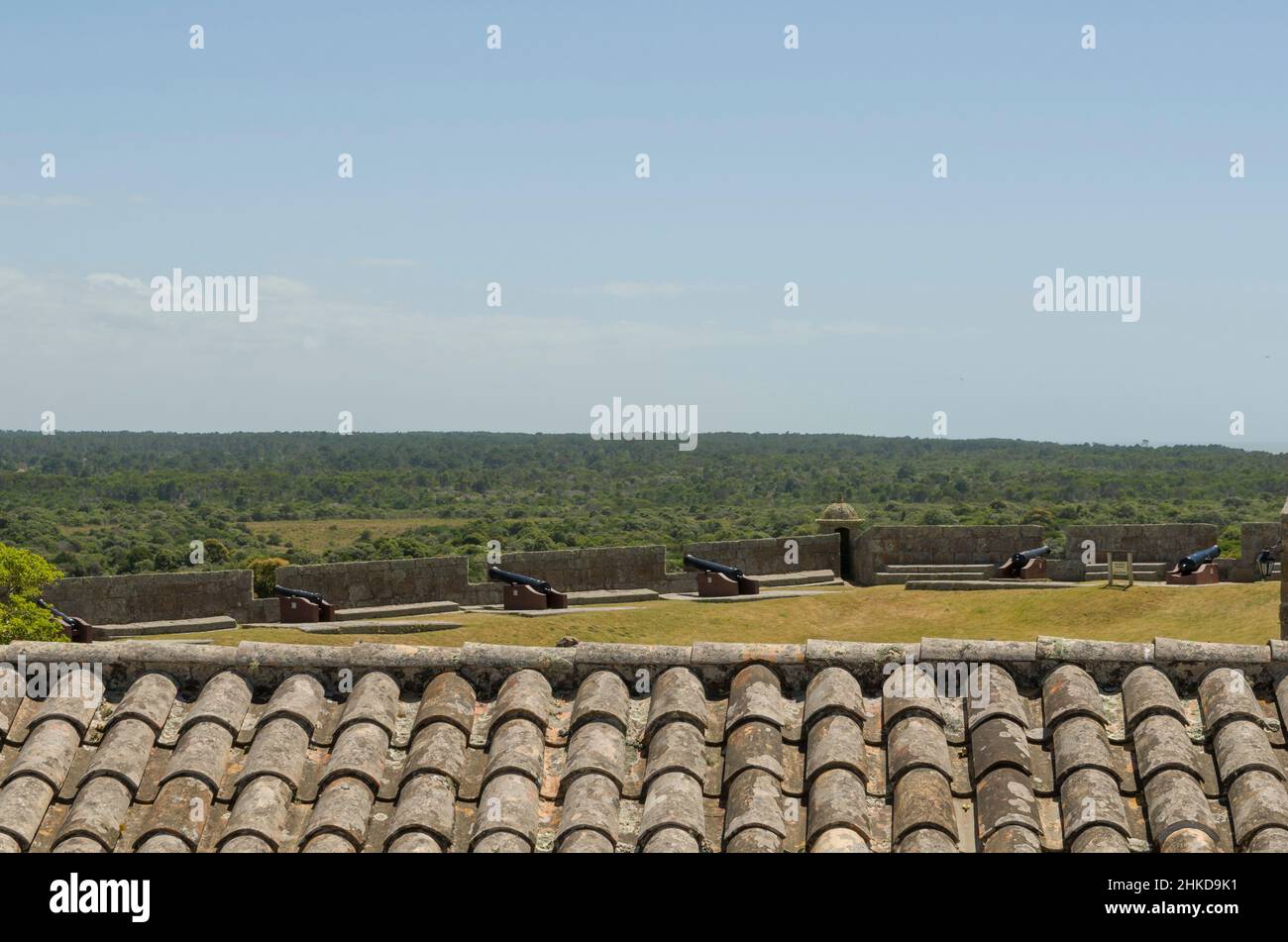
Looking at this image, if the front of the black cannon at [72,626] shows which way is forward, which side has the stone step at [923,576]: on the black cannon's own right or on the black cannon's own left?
on the black cannon's own right

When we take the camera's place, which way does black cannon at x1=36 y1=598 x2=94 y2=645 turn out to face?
facing away from the viewer and to the left of the viewer

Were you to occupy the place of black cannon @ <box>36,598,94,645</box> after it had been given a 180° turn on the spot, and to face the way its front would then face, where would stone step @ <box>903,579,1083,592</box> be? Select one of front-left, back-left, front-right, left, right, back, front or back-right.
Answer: front-left

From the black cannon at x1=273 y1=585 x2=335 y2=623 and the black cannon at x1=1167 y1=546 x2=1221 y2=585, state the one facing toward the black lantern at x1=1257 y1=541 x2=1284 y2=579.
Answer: the black cannon at x1=1167 y1=546 x2=1221 y2=585

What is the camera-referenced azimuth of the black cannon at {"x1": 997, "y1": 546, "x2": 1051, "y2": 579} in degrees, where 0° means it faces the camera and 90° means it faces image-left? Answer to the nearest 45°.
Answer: approximately 225°

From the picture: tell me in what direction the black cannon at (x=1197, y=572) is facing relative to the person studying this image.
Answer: facing away from the viewer and to the right of the viewer

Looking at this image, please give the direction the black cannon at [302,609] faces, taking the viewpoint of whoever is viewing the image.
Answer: facing away from the viewer and to the left of the viewer

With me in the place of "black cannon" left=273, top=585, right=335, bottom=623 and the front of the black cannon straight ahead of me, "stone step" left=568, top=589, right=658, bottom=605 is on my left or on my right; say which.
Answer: on my right

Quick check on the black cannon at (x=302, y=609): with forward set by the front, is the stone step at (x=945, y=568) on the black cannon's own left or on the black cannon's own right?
on the black cannon's own right

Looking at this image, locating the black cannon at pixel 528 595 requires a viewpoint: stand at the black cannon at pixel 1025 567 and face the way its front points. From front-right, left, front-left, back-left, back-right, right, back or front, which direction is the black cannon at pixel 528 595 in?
back

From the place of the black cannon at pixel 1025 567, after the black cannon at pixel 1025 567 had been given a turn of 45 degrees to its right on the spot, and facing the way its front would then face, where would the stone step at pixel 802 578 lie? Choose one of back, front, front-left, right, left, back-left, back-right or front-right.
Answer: back

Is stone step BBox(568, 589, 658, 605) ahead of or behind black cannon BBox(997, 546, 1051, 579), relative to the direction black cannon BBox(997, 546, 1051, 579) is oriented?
behind

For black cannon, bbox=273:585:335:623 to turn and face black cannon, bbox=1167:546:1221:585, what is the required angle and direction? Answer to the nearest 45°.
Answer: approximately 135° to its right

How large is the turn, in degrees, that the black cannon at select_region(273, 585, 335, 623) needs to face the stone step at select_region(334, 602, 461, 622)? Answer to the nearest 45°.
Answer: approximately 135° to its right

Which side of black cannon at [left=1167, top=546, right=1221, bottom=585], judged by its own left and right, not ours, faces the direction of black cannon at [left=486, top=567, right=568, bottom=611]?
back
